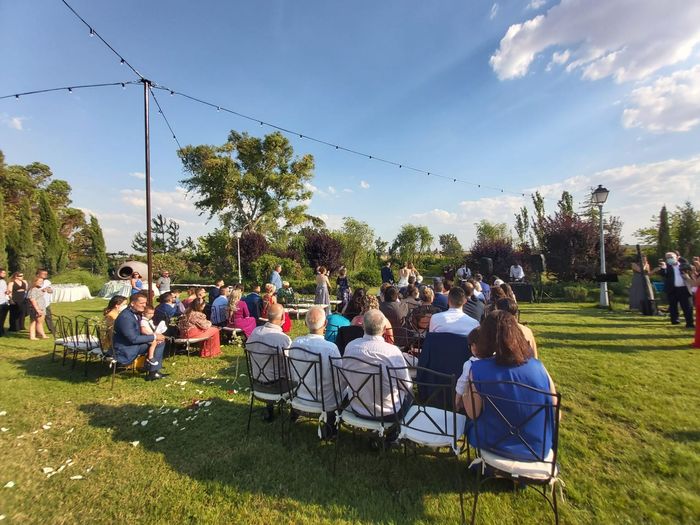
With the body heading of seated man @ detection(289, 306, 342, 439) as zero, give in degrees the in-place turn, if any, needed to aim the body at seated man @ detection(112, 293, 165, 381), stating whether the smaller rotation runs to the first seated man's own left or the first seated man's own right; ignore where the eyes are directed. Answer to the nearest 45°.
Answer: approximately 45° to the first seated man's own left

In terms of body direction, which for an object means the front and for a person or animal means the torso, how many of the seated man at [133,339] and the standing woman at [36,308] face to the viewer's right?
2

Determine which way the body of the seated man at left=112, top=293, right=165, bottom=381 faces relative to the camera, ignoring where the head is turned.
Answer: to the viewer's right

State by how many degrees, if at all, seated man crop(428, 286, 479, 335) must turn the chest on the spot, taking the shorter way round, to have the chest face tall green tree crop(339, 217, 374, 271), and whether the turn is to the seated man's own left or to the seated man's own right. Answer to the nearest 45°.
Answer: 0° — they already face it

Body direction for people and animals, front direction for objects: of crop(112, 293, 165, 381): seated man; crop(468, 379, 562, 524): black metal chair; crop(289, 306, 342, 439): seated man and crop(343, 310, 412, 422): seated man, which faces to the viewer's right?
crop(112, 293, 165, 381): seated man

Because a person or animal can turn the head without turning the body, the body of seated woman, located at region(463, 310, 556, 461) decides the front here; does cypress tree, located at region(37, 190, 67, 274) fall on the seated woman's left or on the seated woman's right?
on the seated woman's left

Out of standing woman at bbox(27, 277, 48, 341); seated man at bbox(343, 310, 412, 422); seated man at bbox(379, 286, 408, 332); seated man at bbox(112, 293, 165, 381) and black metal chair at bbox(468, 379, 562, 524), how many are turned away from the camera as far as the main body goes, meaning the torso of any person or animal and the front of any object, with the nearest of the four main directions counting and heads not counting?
3

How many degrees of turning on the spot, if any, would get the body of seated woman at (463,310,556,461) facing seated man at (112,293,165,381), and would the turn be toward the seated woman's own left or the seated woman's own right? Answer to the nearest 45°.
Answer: approximately 90° to the seated woman's own left

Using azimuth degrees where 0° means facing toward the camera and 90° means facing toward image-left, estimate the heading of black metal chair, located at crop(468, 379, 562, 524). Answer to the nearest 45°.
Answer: approximately 180°

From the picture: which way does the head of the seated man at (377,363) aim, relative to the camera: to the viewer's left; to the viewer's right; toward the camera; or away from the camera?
away from the camera

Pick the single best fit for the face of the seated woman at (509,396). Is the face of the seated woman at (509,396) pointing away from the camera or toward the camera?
away from the camera

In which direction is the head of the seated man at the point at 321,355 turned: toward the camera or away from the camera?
away from the camera

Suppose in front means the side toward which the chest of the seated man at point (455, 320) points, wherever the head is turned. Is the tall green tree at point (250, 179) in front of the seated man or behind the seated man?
in front

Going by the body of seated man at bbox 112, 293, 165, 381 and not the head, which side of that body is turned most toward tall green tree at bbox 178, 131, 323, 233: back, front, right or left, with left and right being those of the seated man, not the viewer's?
left

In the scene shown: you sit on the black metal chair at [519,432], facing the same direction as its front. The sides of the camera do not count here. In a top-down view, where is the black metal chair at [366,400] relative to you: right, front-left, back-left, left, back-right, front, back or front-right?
left

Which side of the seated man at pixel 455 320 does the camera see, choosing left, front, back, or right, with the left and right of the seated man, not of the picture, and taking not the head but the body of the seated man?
back

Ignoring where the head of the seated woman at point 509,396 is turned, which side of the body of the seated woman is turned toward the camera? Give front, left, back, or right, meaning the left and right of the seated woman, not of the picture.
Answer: back

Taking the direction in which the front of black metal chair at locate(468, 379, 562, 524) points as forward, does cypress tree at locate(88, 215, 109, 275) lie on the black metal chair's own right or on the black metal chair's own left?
on the black metal chair's own left

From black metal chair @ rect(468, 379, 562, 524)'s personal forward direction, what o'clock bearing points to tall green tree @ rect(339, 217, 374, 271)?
The tall green tree is roughly at 11 o'clock from the black metal chair.
